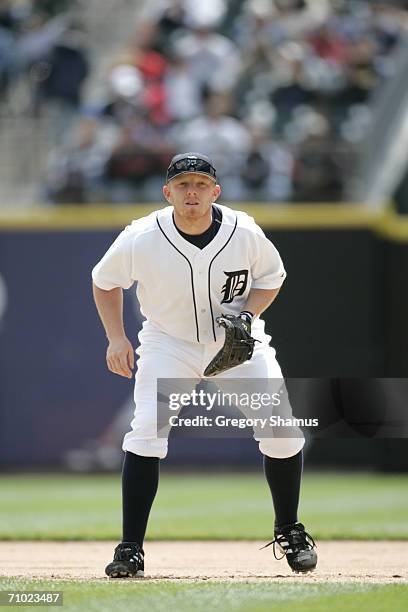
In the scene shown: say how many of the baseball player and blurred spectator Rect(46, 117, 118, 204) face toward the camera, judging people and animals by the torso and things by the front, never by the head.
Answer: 2

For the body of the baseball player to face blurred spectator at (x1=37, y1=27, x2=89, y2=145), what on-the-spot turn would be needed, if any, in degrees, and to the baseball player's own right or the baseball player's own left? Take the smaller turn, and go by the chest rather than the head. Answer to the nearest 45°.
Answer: approximately 180°

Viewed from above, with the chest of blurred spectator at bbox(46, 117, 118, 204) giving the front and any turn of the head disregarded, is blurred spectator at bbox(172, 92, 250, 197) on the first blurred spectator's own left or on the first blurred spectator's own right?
on the first blurred spectator's own left

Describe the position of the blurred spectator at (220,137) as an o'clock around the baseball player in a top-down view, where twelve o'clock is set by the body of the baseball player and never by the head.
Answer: The blurred spectator is roughly at 6 o'clock from the baseball player.

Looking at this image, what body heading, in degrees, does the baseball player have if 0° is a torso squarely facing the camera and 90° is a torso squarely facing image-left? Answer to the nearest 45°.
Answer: approximately 0°

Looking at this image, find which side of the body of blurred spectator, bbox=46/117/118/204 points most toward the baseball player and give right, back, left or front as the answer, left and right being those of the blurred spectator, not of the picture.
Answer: front

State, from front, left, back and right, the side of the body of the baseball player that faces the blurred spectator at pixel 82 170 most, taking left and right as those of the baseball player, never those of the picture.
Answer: back
